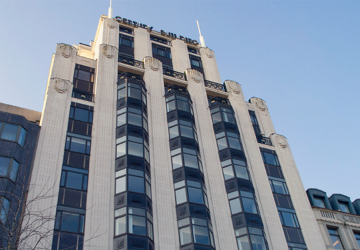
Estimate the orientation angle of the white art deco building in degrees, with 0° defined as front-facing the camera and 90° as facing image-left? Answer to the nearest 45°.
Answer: approximately 315°
